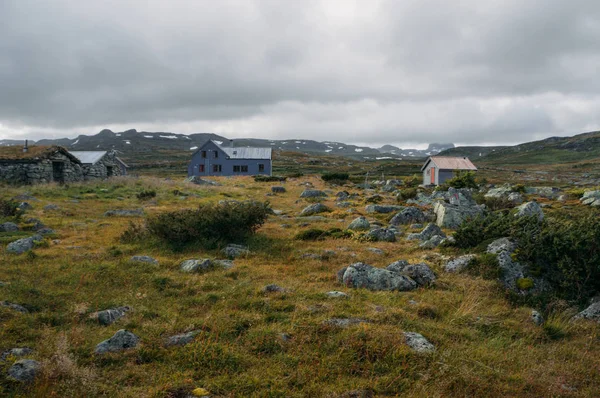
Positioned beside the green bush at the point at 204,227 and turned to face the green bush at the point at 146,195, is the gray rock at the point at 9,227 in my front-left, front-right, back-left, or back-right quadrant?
front-left

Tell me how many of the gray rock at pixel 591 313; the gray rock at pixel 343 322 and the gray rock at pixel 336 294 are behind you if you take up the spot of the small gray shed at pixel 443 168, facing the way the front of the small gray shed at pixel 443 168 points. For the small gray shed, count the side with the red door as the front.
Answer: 0

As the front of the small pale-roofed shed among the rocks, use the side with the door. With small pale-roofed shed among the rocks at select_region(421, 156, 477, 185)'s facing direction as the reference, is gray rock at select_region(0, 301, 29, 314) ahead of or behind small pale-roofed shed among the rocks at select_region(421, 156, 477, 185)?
ahead

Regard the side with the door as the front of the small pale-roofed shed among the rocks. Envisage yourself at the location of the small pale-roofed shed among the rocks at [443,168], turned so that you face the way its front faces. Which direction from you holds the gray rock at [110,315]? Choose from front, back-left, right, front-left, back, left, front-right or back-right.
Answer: front-left

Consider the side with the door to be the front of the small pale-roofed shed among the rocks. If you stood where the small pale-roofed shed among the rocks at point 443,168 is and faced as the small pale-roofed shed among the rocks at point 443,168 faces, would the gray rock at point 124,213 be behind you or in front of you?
in front

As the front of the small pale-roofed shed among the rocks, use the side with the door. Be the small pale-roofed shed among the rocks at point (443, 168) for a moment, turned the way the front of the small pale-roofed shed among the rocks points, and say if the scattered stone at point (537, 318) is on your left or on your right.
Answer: on your left

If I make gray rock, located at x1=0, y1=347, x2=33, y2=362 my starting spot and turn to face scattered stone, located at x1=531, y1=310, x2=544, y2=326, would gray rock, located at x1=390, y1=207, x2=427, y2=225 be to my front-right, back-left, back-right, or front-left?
front-left

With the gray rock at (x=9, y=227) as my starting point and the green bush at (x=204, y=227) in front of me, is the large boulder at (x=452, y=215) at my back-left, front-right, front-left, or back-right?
front-left

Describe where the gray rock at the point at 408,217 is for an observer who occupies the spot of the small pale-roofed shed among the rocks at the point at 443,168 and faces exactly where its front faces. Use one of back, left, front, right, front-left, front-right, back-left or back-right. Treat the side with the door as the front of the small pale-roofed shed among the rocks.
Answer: front-left

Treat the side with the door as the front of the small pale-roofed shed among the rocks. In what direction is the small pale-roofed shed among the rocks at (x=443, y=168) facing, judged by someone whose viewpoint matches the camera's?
facing the viewer and to the left of the viewer
